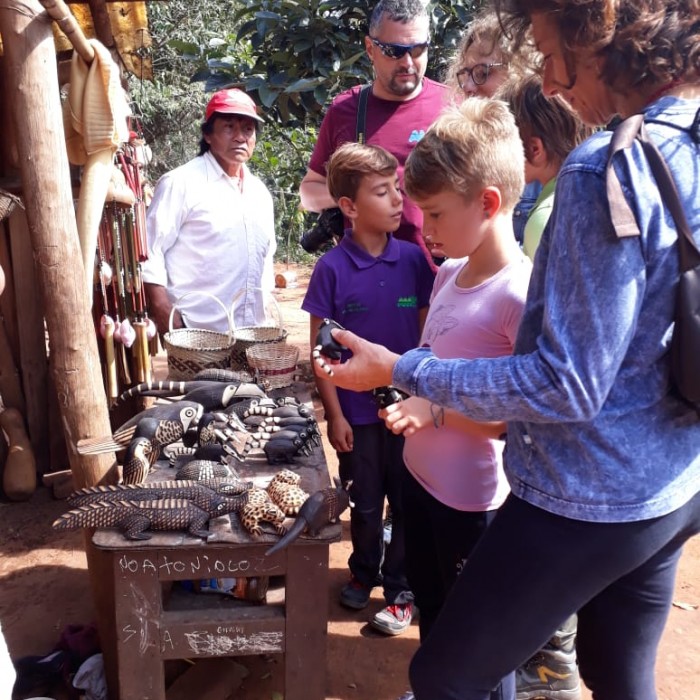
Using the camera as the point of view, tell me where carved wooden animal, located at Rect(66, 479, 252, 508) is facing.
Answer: facing to the right of the viewer

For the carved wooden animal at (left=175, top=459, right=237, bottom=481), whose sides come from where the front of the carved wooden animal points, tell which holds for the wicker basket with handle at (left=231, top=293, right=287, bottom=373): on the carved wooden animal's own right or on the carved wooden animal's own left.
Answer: on the carved wooden animal's own left

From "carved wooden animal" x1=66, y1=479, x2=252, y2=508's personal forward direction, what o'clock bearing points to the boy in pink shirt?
The boy in pink shirt is roughly at 1 o'clock from the carved wooden animal.

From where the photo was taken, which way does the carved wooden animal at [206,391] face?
to the viewer's right

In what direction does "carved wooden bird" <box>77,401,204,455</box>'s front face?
to the viewer's right

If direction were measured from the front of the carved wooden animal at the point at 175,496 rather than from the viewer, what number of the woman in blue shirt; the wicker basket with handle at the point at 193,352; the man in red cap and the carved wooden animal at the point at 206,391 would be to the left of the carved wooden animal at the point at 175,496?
3

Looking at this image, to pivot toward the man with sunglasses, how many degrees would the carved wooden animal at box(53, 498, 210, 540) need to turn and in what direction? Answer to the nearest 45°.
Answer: approximately 45° to its left

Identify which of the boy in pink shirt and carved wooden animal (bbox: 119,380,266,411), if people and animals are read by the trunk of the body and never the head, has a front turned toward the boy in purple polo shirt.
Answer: the carved wooden animal

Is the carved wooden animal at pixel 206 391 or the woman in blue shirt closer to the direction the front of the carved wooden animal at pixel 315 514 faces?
the woman in blue shirt

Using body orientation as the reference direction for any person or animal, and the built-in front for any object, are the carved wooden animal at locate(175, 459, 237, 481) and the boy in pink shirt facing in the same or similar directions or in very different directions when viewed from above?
very different directions
